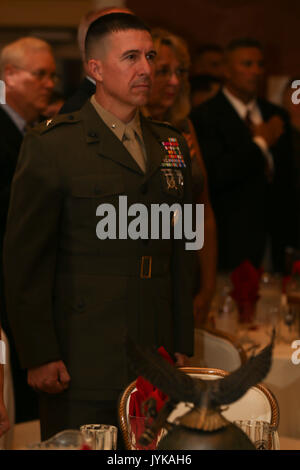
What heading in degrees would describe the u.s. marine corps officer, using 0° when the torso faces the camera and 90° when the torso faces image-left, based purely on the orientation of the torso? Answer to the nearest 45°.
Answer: approximately 315°

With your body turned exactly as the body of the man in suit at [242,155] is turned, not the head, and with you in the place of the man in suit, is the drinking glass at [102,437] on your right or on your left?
on your right

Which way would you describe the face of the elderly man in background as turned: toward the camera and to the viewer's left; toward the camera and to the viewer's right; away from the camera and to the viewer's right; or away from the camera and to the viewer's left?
toward the camera and to the viewer's right

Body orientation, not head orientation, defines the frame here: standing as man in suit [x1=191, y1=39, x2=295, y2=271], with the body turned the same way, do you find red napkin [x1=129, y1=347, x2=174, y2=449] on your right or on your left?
on your right
